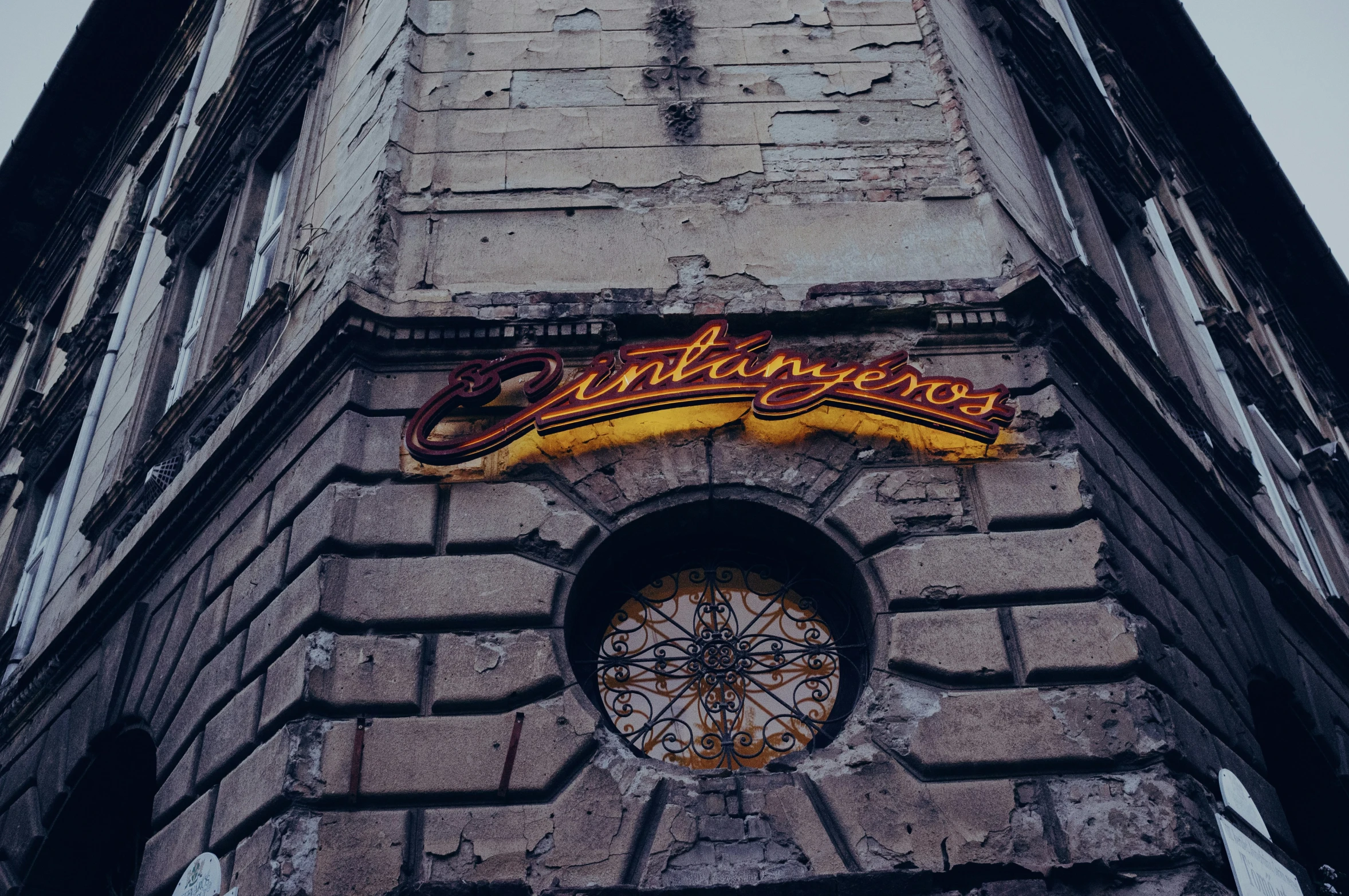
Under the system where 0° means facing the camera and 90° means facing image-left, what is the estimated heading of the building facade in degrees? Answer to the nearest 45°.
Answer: approximately 0°

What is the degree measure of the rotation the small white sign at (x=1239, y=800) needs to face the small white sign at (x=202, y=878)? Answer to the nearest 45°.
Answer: approximately 90° to its right

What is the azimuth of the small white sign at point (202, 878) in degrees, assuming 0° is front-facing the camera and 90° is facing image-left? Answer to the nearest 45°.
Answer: approximately 45°

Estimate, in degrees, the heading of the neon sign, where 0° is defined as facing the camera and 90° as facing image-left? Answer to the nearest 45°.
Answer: approximately 0°

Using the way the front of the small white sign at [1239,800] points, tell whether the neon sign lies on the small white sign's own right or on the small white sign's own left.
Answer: on the small white sign's own right

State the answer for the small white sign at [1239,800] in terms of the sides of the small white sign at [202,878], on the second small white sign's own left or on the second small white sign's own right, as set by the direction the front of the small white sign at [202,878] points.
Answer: on the second small white sign's own left

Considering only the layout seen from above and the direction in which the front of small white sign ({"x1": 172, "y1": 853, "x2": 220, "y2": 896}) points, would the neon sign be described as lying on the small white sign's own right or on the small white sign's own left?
on the small white sign's own left

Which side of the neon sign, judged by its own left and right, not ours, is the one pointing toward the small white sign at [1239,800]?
left

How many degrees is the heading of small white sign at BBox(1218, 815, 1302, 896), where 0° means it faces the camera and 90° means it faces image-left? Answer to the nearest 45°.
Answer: approximately 315°

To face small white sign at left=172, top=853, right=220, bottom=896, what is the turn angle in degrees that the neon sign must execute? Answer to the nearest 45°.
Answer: approximately 90° to its right

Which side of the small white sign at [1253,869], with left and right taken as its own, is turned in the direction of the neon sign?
right
